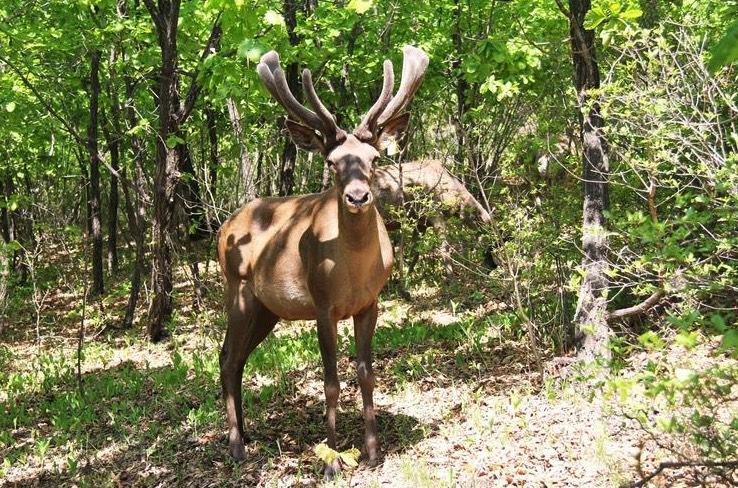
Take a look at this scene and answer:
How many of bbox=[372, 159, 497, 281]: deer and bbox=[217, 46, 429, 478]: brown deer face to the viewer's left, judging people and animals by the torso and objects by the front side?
0

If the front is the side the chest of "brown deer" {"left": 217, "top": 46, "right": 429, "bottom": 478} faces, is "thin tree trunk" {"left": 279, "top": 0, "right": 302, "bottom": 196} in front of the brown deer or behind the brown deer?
behind

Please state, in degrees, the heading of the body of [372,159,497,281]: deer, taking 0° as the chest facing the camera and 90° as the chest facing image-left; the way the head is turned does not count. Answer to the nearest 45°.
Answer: approximately 270°

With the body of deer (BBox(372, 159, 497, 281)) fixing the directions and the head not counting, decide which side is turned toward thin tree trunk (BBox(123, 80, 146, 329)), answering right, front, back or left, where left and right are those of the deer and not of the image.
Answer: back

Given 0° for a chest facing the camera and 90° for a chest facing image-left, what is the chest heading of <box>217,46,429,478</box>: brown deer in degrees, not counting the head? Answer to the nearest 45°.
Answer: approximately 315°

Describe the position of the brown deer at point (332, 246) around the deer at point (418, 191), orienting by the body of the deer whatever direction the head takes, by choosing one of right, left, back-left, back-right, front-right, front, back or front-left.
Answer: right

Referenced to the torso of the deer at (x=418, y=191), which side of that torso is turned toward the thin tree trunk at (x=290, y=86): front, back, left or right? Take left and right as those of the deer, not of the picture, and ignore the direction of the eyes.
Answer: back

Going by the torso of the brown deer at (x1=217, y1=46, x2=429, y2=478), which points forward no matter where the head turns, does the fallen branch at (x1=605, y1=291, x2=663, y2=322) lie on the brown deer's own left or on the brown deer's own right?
on the brown deer's own left

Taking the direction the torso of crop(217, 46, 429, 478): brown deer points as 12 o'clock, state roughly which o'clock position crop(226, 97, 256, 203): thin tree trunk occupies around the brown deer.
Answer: The thin tree trunk is roughly at 7 o'clock from the brown deer.
